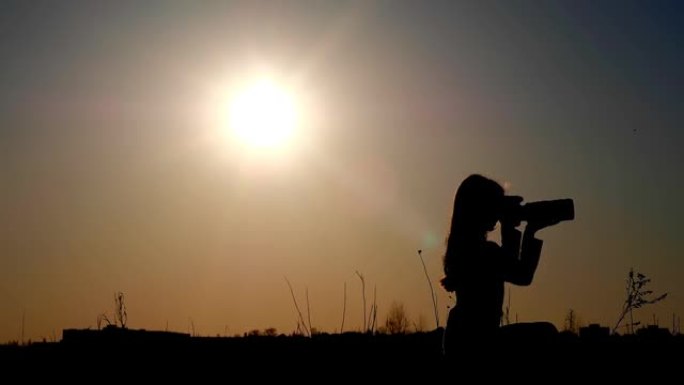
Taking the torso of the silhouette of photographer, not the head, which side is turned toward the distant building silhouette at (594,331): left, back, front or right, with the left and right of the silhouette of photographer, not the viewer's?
left

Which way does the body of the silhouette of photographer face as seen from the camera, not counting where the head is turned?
to the viewer's right
